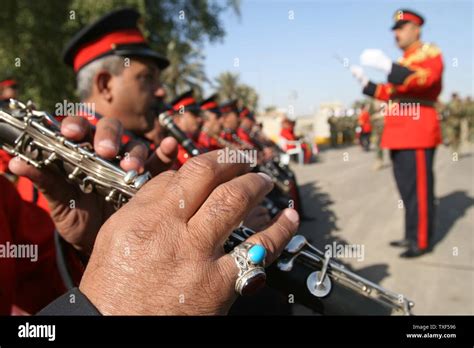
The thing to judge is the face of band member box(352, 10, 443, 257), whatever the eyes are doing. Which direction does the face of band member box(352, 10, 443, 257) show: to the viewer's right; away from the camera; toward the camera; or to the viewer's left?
to the viewer's left

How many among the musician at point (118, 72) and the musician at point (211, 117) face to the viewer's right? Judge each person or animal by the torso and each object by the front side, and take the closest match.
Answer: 2

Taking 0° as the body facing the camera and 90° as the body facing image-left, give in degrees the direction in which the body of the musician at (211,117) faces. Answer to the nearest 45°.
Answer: approximately 270°

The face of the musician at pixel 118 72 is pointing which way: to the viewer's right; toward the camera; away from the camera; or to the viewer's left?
to the viewer's right

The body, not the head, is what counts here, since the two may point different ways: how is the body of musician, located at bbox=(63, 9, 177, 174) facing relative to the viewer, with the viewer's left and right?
facing to the right of the viewer

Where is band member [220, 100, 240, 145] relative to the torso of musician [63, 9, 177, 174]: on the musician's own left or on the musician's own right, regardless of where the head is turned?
on the musician's own left

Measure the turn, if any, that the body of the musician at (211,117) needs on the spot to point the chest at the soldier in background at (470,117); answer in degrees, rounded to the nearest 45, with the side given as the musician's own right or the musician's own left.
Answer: approximately 45° to the musician's own left

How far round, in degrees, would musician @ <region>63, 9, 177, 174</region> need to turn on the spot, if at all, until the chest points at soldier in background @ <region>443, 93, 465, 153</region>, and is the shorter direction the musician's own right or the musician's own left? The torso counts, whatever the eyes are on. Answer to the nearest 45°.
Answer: approximately 45° to the musician's own left

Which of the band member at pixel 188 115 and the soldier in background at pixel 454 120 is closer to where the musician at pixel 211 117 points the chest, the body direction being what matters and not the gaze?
the soldier in background

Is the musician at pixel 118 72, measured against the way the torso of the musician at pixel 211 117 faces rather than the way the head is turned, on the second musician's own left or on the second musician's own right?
on the second musician's own right

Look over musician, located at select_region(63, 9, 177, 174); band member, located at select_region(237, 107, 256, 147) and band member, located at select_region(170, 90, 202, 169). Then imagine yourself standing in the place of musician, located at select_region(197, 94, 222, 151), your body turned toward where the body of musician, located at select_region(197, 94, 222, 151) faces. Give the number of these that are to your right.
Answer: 2

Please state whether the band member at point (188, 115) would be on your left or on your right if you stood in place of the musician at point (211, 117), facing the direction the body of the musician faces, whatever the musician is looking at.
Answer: on your right
